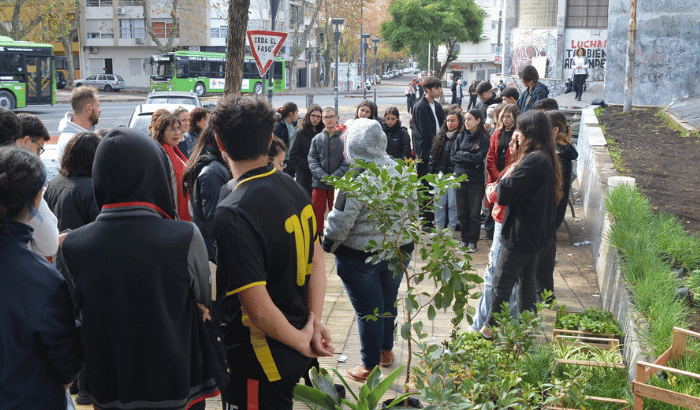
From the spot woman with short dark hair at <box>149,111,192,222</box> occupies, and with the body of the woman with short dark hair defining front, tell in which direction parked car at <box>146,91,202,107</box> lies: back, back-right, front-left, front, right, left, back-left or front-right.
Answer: back-left

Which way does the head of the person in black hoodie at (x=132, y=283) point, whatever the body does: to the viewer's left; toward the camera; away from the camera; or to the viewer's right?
away from the camera

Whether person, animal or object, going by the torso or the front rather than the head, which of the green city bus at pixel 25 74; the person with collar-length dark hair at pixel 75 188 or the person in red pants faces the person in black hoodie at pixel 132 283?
the person in red pants

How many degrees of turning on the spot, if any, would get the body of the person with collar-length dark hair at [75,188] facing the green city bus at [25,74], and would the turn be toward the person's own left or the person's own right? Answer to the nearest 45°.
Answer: approximately 45° to the person's own left

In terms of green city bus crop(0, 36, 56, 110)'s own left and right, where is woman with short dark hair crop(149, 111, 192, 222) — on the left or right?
on its right

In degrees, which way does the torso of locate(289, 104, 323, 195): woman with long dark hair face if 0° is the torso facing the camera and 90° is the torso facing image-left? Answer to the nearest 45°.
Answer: approximately 315°

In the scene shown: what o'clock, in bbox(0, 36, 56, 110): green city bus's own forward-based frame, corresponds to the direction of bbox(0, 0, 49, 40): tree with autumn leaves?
The tree with autumn leaves is roughly at 9 o'clock from the green city bus.

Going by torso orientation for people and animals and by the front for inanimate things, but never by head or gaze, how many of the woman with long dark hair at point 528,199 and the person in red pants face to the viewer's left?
1

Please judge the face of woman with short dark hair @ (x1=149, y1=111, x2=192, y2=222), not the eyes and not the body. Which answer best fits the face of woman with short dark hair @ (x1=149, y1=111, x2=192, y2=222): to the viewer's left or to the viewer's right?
to the viewer's right

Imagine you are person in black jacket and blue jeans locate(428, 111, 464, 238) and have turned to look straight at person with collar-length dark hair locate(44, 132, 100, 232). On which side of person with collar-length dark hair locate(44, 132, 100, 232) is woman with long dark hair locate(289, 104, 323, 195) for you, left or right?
right

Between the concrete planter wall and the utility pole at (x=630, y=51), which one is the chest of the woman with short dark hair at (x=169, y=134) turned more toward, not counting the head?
the concrete planter wall

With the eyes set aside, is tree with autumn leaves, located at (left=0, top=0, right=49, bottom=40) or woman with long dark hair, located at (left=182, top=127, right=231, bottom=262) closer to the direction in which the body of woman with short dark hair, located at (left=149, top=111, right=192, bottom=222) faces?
the woman with long dark hair
